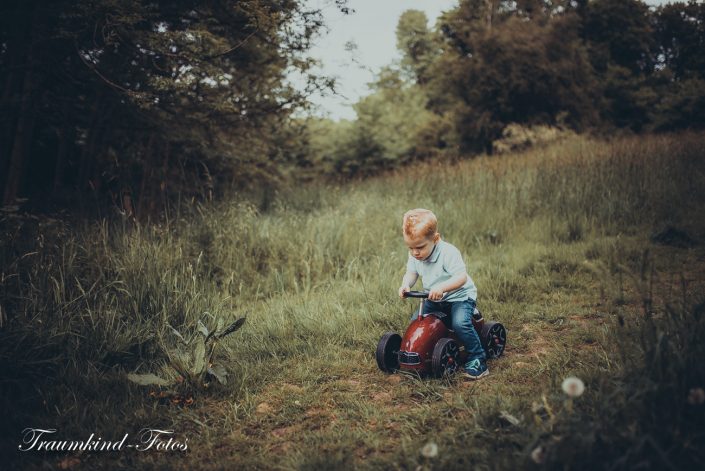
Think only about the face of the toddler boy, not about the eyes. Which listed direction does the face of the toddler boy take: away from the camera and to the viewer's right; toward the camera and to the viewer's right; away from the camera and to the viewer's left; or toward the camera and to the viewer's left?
toward the camera and to the viewer's left

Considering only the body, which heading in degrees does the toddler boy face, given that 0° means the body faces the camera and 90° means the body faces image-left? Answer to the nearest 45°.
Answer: approximately 45°

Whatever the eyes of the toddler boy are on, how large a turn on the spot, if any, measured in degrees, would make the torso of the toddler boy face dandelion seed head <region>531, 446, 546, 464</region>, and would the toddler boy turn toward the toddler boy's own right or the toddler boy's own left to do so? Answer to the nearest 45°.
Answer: approximately 45° to the toddler boy's own left

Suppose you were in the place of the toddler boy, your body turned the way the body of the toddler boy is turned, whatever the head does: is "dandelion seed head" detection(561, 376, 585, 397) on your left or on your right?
on your left
